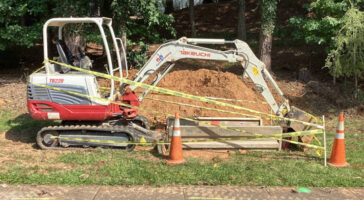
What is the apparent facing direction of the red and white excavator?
to the viewer's right

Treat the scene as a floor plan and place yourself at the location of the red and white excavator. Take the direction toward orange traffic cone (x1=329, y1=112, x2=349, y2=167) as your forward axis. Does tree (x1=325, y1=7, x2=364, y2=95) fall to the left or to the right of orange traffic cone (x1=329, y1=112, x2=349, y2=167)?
left

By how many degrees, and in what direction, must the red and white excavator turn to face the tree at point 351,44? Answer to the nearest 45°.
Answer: approximately 45° to its left

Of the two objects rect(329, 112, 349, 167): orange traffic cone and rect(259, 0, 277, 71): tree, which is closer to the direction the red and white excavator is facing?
the orange traffic cone

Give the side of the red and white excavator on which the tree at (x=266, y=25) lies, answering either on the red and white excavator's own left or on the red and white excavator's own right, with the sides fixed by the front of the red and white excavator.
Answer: on the red and white excavator's own left

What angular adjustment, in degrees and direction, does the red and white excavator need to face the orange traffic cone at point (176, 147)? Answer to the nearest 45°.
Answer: approximately 45° to its right

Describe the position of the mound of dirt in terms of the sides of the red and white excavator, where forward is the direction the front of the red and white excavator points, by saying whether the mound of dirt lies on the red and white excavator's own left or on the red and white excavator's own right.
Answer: on the red and white excavator's own left
